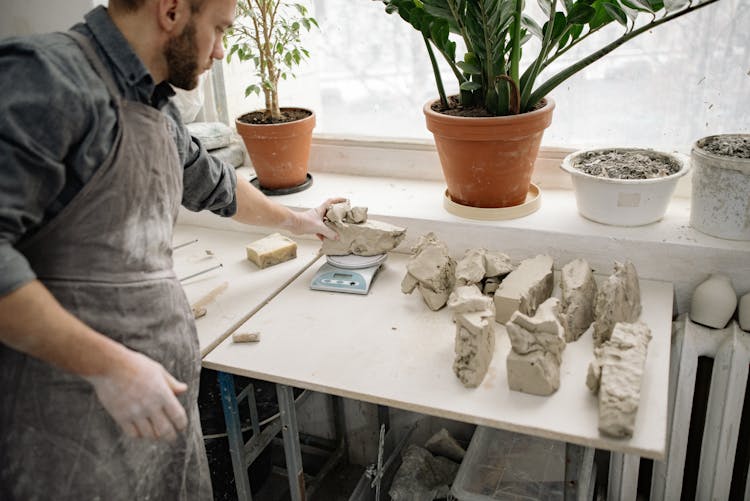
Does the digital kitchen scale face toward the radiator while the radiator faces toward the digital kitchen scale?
no

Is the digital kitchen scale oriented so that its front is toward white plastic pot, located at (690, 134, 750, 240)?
no

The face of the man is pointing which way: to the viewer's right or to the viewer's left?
to the viewer's right

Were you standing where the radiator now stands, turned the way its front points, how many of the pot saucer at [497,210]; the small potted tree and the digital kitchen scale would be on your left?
0

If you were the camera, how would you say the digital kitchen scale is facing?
facing the viewer

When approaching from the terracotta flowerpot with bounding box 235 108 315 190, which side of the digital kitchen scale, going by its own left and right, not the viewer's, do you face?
back

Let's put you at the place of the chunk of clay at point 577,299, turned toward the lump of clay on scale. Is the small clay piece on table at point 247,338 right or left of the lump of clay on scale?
left

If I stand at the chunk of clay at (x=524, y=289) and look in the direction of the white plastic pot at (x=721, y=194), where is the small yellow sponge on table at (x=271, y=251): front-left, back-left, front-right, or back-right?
back-left

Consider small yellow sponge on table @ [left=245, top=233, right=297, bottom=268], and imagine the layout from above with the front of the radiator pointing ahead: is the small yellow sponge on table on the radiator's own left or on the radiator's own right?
on the radiator's own right

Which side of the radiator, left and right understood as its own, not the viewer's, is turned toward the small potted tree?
right

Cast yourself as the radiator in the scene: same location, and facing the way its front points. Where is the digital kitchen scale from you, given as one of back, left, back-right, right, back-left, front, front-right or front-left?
right

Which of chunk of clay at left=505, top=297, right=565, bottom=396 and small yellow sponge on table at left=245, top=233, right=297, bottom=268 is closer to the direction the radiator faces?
the chunk of clay

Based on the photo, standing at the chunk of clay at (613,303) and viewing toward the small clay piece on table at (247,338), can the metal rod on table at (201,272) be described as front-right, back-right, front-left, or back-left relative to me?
front-right

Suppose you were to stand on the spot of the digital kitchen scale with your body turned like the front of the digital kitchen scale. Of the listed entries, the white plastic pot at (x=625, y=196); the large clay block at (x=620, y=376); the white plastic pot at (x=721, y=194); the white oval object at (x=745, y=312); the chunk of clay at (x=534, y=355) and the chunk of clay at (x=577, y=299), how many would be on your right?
0

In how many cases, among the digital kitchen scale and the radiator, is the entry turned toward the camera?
2

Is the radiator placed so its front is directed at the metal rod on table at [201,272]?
no
